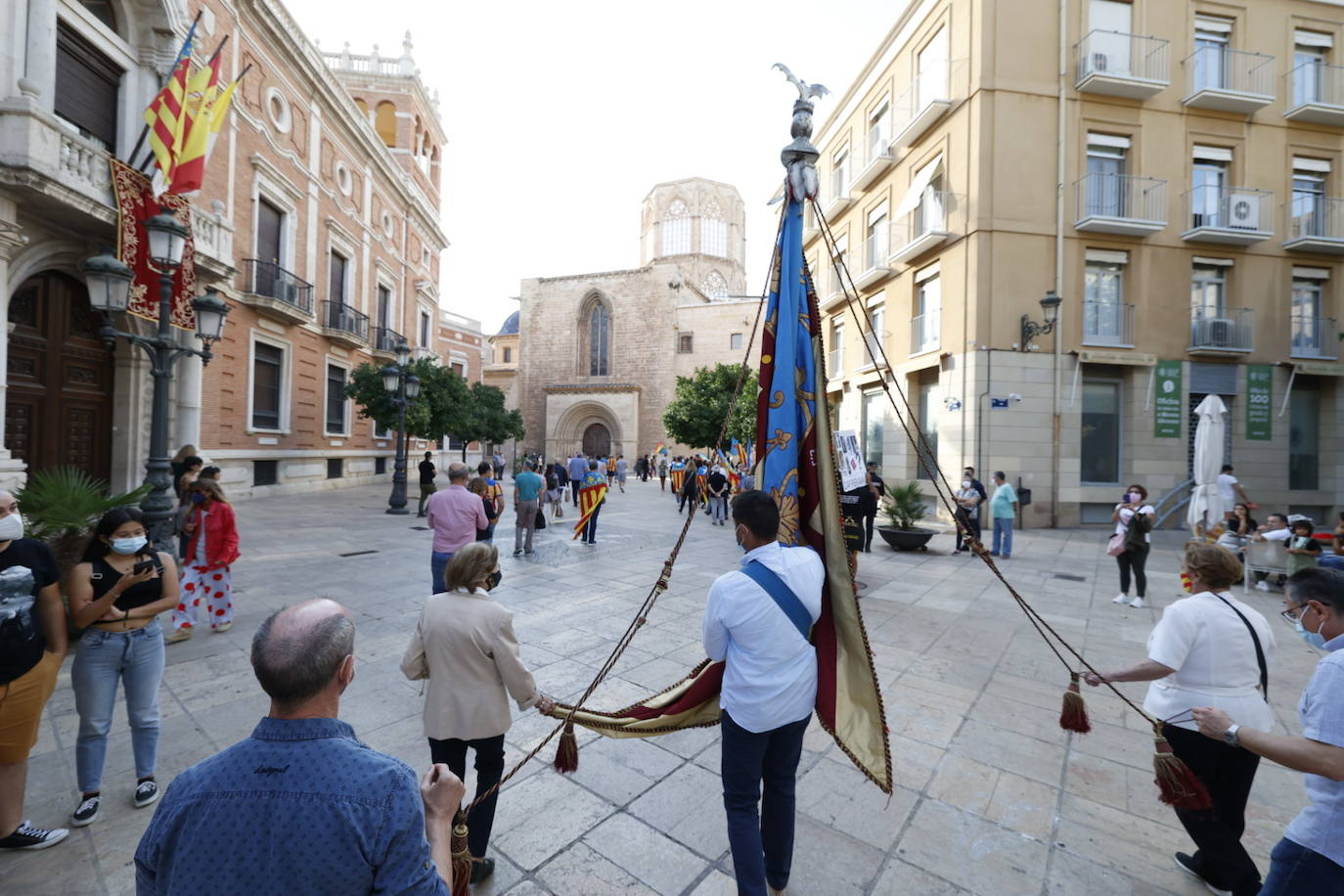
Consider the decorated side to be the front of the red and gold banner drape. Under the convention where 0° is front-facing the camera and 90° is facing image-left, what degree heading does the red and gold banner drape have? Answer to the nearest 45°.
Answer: approximately 315°

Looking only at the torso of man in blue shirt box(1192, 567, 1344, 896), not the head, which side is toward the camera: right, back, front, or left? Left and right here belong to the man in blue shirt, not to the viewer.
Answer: left

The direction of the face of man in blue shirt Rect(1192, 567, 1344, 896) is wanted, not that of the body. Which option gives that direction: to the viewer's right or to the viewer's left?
to the viewer's left

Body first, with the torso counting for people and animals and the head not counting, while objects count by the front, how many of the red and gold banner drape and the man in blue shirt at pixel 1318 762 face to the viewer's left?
1

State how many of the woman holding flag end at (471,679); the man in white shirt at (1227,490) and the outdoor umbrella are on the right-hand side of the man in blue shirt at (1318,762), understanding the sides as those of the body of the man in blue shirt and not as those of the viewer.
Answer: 2

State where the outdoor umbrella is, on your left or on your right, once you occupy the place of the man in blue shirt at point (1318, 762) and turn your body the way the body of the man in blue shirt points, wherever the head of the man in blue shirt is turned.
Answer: on your right

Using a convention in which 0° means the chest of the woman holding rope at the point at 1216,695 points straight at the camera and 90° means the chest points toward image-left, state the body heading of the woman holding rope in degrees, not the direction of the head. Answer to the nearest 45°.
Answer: approximately 135°
